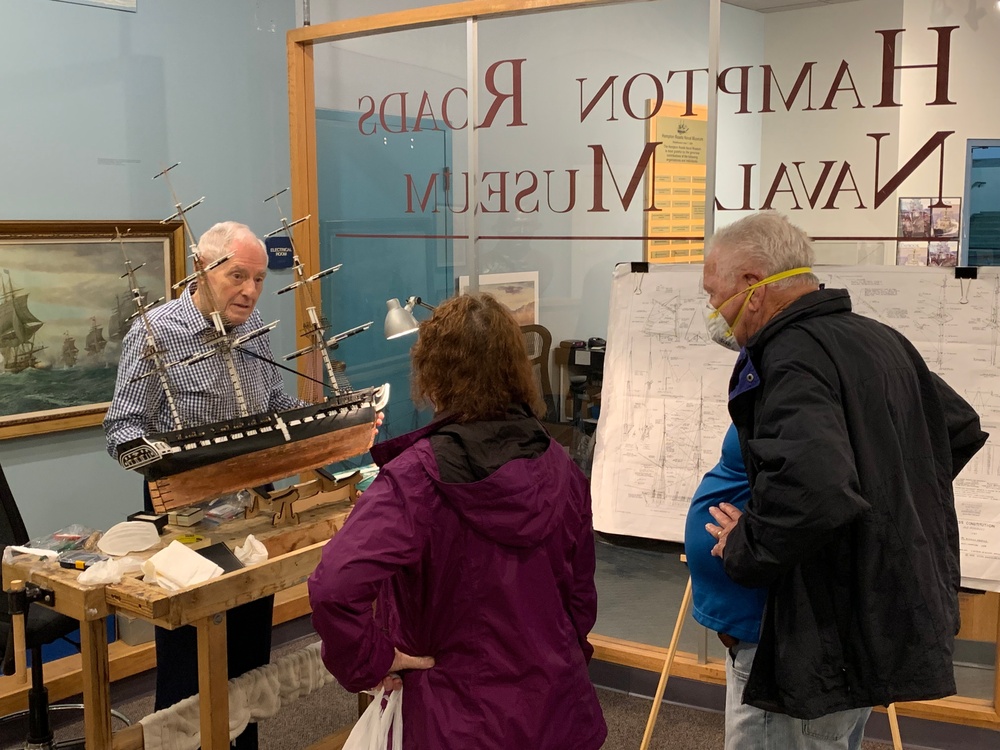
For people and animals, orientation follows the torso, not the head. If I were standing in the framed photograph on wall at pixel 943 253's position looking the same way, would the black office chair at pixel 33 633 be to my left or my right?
on my right

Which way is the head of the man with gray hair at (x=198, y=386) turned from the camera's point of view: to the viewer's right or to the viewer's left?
to the viewer's right

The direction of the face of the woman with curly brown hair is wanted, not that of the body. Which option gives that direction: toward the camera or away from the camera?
away from the camera

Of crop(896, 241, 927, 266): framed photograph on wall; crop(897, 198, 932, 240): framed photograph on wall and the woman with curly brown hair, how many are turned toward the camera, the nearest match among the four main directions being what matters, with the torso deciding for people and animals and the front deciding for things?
2
